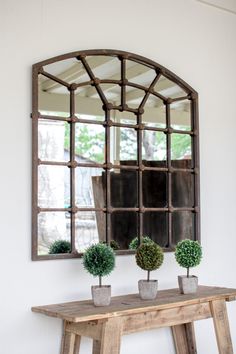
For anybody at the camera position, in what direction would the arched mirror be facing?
facing the viewer and to the right of the viewer
